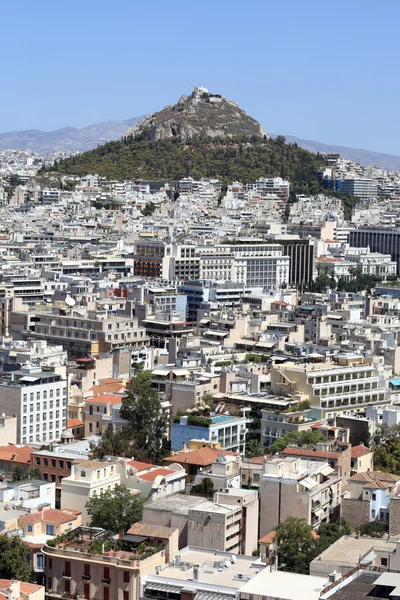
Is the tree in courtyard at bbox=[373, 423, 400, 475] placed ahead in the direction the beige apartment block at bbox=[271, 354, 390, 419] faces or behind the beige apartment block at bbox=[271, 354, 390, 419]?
ahead

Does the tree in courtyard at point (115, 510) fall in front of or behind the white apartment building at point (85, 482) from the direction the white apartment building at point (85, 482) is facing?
in front

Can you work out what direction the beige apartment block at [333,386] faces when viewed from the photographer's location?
facing the viewer and to the right of the viewer

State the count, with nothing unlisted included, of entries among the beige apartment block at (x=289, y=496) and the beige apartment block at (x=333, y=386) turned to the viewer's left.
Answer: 0

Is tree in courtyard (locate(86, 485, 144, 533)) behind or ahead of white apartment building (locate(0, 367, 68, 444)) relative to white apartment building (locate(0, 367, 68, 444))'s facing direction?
ahead

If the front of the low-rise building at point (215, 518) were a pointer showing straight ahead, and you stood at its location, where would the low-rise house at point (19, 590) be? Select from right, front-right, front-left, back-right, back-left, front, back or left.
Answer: right

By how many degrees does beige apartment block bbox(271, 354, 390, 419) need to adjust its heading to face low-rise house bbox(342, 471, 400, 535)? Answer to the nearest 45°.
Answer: approximately 45° to its right
